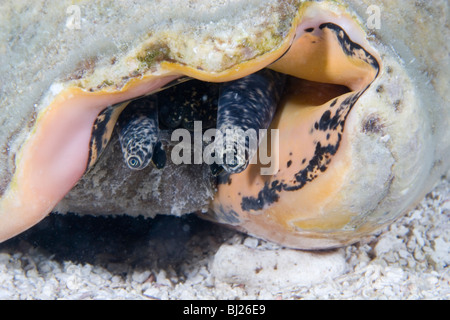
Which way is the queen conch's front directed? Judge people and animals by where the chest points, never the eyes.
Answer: toward the camera
